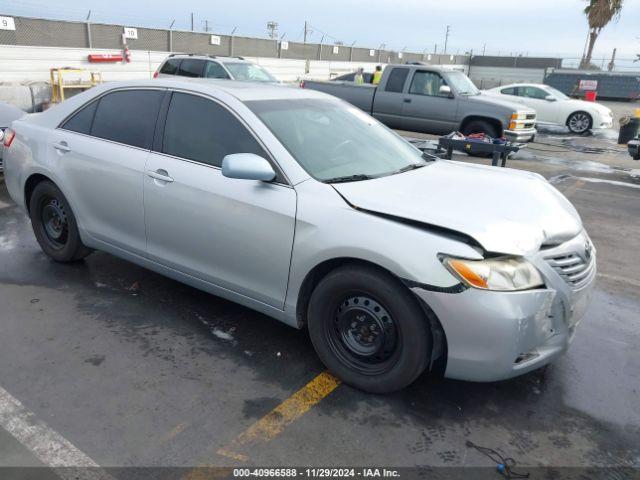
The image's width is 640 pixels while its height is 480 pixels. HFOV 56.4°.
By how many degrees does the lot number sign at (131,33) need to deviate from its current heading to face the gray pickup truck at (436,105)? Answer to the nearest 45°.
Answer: approximately 45° to its left

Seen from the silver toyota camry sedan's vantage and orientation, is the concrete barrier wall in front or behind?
behind

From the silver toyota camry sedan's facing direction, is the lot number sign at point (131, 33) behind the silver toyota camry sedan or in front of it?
behind

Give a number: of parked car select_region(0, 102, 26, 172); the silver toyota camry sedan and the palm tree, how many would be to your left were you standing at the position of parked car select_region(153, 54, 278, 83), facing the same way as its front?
1

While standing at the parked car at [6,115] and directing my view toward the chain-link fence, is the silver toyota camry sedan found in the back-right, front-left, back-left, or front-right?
back-right

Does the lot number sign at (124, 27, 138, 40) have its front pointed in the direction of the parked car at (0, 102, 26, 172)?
yes

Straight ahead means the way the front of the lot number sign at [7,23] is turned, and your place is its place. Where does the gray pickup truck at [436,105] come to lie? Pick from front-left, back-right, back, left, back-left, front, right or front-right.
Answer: front-left

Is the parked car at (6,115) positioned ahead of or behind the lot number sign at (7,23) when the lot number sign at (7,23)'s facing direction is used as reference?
ahead

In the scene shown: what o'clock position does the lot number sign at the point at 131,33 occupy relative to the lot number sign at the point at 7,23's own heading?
the lot number sign at the point at 131,33 is roughly at 8 o'clock from the lot number sign at the point at 7,23.

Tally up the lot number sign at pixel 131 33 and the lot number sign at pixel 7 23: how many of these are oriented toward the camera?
2
